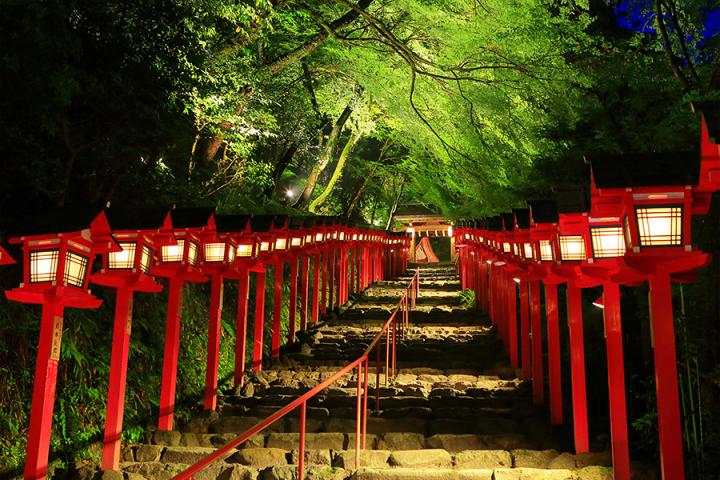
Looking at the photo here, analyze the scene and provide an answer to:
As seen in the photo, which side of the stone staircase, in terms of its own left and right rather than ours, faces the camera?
front

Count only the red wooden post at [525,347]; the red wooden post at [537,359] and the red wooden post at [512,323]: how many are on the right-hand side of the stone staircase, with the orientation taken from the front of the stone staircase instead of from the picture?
0

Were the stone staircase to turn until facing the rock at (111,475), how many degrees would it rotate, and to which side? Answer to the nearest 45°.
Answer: approximately 45° to its right

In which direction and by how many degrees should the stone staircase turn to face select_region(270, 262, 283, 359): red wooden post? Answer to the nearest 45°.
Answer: approximately 135° to its right

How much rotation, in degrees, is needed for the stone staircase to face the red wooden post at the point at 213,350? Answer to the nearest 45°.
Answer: approximately 90° to its right
